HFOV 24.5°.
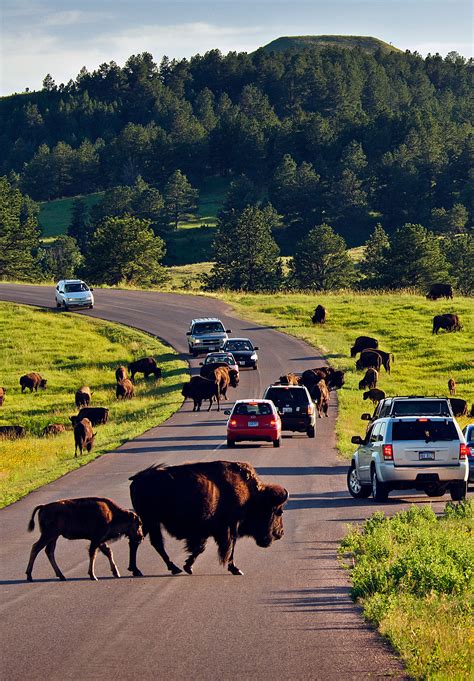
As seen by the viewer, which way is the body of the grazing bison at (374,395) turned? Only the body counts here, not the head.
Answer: to the viewer's left

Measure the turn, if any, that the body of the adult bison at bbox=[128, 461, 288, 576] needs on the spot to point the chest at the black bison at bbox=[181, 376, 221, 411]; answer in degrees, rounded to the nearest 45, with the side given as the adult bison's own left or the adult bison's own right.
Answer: approximately 90° to the adult bison's own left

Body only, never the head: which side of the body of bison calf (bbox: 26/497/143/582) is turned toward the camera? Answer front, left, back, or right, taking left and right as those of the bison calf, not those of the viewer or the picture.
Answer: right

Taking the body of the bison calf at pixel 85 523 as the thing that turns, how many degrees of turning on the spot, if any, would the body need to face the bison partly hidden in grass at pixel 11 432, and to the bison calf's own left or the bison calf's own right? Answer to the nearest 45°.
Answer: approximately 90° to the bison calf's own left

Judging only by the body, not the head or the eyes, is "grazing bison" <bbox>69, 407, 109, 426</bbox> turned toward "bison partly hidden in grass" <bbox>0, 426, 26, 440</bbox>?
yes

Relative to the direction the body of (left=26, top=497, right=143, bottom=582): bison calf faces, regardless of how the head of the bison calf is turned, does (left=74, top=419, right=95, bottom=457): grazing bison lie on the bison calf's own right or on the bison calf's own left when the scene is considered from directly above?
on the bison calf's own left

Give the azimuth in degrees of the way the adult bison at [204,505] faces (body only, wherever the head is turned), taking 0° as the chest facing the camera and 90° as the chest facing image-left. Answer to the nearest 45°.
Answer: approximately 270°

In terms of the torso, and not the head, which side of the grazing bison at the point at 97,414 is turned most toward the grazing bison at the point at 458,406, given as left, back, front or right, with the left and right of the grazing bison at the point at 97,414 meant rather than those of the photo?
back

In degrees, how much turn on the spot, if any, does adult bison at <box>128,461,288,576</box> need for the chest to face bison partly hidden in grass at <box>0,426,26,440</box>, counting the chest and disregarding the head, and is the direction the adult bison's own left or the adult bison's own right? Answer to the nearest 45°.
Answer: approximately 90° to the adult bison's own left

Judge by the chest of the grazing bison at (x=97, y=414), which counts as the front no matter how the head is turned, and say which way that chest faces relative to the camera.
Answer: to the viewer's left

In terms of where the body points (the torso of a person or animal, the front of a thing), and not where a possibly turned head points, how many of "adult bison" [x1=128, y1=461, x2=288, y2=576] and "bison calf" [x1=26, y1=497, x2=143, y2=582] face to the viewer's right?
2

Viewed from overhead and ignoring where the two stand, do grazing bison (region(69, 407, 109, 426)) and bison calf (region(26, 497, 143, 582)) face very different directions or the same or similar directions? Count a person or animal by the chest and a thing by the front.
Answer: very different directions
